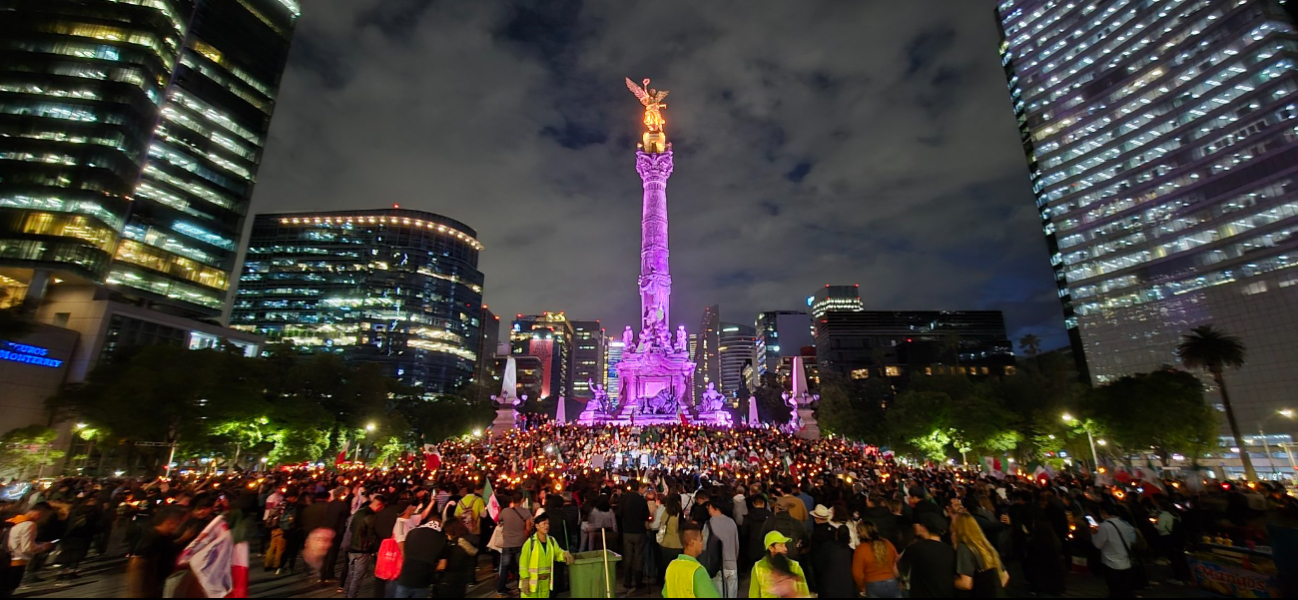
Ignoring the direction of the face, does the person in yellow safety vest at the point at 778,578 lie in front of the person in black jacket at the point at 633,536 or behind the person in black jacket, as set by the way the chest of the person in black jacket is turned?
behind

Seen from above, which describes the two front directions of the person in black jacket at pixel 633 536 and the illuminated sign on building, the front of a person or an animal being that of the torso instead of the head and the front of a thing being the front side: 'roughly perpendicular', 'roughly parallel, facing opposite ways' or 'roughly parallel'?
roughly perpendicular

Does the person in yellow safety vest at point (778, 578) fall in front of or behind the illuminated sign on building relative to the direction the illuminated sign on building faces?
in front

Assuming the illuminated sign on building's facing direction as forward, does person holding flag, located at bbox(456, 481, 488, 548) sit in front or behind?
in front

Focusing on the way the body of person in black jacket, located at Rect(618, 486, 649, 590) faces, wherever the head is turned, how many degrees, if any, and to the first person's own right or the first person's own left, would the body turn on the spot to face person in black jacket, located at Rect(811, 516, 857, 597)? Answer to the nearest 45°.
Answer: approximately 135° to the first person's own right

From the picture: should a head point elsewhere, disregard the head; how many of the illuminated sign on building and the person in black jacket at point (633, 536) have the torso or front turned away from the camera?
1

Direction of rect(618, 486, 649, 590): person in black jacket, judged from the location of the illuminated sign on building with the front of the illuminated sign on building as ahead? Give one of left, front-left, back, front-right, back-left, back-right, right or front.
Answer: front-right

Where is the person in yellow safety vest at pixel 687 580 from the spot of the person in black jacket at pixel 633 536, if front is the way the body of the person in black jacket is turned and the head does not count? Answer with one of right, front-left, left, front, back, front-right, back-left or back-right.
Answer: back

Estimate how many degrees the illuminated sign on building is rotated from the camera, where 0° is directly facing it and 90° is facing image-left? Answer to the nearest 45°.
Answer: approximately 315°

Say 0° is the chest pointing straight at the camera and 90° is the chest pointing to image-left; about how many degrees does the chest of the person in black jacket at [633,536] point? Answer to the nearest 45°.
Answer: approximately 180°

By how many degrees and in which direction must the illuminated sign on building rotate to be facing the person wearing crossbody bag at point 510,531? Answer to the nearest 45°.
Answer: approximately 45° to its right
